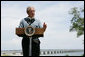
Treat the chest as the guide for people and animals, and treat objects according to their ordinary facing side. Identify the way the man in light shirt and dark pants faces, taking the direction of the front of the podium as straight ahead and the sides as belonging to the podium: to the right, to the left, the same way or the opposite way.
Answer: the same way

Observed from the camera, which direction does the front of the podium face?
facing the viewer

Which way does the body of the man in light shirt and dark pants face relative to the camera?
toward the camera
